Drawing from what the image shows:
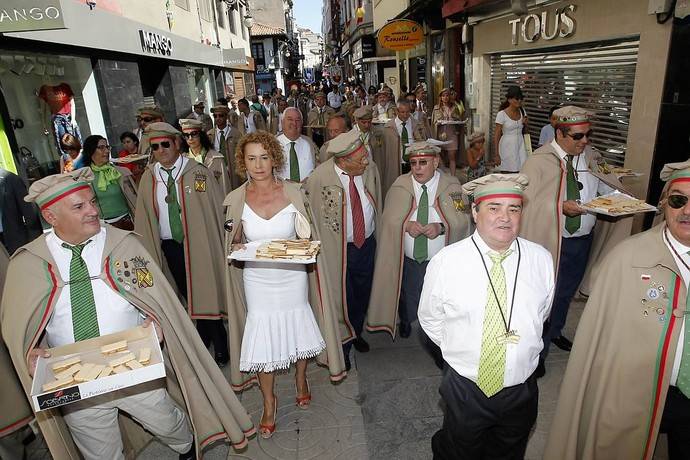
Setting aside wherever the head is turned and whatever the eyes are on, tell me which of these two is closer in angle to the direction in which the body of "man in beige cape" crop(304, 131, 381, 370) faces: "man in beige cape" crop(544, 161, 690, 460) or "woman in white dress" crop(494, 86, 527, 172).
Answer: the man in beige cape

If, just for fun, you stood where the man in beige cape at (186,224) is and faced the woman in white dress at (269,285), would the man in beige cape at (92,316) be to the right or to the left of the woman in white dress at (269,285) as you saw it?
right

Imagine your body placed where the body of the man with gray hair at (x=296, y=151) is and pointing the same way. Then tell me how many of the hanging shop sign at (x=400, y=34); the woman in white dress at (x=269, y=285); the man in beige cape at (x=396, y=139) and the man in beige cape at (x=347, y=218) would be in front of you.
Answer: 2

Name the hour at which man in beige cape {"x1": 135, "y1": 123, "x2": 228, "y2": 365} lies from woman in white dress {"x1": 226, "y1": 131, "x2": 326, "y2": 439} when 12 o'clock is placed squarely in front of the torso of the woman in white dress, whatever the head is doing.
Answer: The man in beige cape is roughly at 5 o'clock from the woman in white dress.

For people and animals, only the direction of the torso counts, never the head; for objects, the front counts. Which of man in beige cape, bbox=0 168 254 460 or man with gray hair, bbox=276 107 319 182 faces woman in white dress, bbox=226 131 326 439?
the man with gray hair

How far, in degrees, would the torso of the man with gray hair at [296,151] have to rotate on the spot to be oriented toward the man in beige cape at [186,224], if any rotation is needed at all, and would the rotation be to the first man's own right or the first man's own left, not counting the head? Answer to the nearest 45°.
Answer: approximately 45° to the first man's own right

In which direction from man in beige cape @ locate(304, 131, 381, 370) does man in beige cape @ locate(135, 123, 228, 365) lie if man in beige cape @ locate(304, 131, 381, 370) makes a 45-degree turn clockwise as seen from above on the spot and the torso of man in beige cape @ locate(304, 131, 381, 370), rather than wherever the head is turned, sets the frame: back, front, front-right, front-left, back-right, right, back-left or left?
right

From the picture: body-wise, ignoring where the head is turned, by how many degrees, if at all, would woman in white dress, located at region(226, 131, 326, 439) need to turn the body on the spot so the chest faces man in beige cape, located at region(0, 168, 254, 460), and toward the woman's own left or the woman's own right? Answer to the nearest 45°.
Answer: approximately 45° to the woman's own right

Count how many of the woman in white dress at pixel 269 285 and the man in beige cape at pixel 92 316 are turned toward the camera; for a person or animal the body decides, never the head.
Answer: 2

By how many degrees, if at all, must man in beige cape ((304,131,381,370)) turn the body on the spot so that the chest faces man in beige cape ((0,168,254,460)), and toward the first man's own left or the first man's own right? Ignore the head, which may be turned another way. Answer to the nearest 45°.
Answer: approximately 90° to the first man's own right
